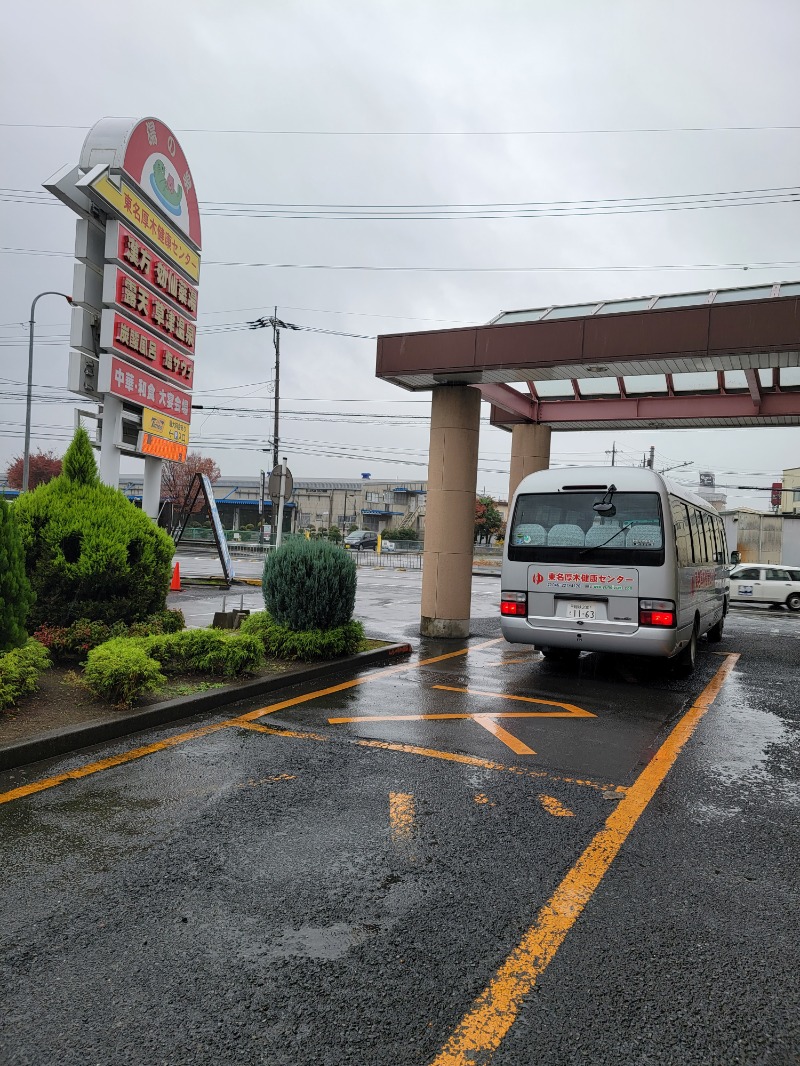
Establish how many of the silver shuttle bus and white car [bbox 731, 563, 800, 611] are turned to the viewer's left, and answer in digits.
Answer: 1

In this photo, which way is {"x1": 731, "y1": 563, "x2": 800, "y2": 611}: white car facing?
to the viewer's left

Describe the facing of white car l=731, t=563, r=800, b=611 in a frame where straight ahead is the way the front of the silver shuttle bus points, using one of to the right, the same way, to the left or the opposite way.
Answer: to the left

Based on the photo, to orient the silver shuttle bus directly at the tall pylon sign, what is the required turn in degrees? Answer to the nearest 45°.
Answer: approximately 90° to its left

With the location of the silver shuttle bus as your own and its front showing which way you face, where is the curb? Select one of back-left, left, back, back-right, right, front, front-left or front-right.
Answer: back-left

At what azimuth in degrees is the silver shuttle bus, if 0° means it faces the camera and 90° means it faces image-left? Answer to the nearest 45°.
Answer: approximately 180°

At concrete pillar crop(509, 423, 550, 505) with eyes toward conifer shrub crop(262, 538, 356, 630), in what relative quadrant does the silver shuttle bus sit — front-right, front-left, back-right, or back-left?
front-left

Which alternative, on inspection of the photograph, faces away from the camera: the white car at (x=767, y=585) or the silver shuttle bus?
the silver shuttle bus

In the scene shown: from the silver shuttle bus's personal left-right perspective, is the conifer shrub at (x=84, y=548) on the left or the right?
on its left

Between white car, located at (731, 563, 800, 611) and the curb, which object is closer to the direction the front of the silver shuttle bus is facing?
the white car

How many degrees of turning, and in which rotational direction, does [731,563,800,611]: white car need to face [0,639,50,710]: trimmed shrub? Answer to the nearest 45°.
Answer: approximately 90° to its left

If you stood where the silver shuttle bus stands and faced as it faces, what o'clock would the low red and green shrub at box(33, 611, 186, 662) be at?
The low red and green shrub is roughly at 8 o'clock from the silver shuttle bus.

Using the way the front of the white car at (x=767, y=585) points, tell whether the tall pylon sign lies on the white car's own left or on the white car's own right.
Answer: on the white car's own left

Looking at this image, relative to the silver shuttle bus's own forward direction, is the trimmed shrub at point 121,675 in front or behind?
behind

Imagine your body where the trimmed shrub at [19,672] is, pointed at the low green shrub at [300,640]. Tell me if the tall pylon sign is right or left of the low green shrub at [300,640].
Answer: left
